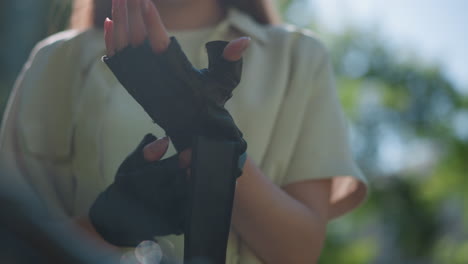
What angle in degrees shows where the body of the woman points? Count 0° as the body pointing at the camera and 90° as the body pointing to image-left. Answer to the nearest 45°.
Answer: approximately 0°
